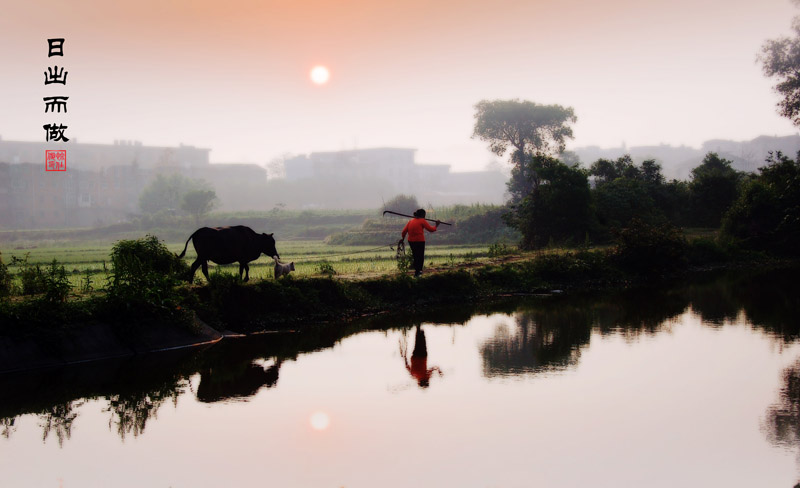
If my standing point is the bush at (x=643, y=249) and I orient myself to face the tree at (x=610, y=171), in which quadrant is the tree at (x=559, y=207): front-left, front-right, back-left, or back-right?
front-left

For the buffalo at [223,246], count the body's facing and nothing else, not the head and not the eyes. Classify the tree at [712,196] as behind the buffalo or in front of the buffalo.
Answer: in front

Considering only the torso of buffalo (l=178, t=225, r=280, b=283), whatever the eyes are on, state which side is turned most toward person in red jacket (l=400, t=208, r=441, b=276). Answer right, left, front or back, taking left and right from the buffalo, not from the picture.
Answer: front

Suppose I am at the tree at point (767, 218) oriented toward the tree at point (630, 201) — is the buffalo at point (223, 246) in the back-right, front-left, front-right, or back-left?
front-left

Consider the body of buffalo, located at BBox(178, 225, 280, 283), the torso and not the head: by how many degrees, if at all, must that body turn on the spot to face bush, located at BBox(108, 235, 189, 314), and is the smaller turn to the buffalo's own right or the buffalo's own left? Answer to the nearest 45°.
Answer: approximately 135° to the buffalo's own right

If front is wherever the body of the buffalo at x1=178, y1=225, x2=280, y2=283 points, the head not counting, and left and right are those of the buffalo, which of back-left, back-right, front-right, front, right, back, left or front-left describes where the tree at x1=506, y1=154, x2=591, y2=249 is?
front-left

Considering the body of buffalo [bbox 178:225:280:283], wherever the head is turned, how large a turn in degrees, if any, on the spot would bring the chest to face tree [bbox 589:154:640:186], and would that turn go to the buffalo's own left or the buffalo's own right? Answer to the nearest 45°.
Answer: approximately 45° to the buffalo's own left

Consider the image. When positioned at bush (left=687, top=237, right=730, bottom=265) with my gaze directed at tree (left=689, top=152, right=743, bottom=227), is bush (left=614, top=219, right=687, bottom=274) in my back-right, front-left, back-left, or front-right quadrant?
back-left

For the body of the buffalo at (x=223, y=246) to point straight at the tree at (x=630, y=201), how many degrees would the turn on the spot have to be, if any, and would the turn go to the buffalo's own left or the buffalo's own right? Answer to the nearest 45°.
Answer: approximately 45° to the buffalo's own left

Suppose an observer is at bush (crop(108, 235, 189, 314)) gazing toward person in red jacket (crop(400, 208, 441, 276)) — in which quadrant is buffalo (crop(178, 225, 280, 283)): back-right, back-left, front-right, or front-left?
front-left

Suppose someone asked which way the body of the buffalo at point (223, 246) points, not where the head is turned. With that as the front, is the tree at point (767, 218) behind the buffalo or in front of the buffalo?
in front

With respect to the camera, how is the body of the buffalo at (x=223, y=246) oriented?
to the viewer's right

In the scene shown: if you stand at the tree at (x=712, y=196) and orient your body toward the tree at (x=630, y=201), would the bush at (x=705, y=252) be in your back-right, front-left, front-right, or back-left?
front-left
